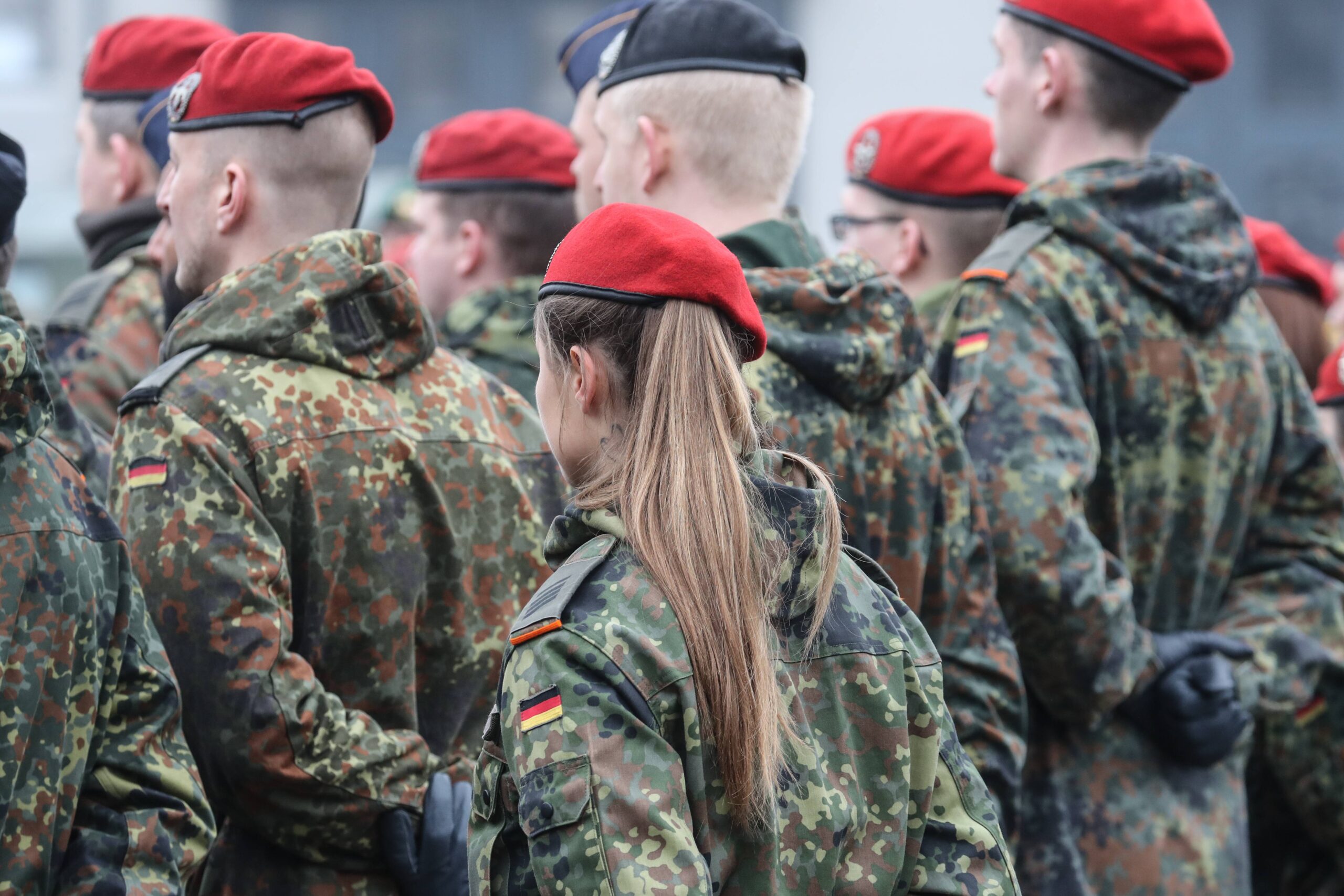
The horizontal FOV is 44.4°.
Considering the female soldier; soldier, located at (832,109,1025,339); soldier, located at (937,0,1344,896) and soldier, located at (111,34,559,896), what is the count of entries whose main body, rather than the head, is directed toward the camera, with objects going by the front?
0

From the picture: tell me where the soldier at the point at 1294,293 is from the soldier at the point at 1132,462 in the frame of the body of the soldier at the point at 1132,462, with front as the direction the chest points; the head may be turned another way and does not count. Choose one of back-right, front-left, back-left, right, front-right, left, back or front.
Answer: front-right

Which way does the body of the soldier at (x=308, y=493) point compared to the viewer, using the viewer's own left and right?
facing away from the viewer and to the left of the viewer

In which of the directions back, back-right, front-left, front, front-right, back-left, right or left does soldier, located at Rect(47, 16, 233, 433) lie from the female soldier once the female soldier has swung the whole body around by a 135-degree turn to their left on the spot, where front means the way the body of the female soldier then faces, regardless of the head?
back-right

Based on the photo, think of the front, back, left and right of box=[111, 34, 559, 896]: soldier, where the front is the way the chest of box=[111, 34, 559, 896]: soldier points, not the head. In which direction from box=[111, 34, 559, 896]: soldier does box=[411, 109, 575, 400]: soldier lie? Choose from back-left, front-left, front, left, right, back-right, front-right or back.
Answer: front-right

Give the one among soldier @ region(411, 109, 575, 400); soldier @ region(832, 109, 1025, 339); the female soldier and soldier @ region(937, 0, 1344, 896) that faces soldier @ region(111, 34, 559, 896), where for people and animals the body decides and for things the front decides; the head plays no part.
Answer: the female soldier

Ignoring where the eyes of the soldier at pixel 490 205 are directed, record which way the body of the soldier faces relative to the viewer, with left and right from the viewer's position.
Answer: facing away from the viewer and to the left of the viewer

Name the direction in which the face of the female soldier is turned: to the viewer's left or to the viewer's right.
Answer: to the viewer's left

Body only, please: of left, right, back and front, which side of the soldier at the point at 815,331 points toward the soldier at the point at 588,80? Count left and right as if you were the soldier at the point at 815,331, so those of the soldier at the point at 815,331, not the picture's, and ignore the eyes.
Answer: front

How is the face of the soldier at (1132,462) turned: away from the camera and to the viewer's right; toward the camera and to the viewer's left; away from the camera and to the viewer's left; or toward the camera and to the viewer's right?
away from the camera and to the viewer's left

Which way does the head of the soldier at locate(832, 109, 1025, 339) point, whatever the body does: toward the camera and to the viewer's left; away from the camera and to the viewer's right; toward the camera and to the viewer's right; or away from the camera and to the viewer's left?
away from the camera and to the viewer's left

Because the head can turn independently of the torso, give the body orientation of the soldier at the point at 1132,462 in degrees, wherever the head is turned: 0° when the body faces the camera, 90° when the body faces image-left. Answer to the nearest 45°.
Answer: approximately 135°

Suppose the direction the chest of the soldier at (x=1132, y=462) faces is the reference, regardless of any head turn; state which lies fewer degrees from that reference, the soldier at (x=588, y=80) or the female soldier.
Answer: the soldier

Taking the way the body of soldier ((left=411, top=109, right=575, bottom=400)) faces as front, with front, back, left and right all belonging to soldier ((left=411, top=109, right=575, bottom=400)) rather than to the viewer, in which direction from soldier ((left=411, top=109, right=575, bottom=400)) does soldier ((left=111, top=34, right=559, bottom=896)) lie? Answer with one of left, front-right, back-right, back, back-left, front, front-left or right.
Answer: back-left
